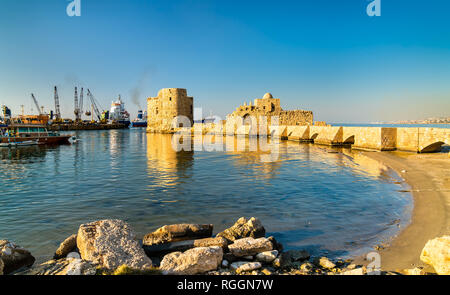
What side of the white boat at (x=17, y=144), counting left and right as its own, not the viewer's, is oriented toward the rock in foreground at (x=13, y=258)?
right

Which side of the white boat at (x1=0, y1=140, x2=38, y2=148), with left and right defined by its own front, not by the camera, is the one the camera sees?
right

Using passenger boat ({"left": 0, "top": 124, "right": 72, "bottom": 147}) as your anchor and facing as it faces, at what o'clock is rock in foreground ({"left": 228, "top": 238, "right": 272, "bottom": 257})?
The rock in foreground is roughly at 3 o'clock from the passenger boat.

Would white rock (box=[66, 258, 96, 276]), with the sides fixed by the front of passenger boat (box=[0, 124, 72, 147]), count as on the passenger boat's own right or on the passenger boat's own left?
on the passenger boat's own right

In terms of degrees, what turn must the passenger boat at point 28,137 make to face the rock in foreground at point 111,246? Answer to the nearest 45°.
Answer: approximately 90° to its right

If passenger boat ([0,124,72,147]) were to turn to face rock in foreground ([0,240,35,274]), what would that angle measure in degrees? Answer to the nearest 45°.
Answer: approximately 90° to its right

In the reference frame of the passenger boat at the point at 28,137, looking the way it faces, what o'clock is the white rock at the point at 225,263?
The white rock is roughly at 3 o'clock from the passenger boat.

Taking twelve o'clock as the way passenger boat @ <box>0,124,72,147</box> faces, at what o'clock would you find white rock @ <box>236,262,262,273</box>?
The white rock is roughly at 3 o'clock from the passenger boat.

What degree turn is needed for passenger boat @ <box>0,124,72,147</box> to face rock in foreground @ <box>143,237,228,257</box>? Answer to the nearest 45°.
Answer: approximately 90° to its right

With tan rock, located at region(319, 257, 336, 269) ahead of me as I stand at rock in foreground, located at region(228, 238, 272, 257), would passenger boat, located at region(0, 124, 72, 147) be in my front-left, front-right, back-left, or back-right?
back-left

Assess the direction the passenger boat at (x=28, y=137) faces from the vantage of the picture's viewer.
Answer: facing to the right of the viewer
